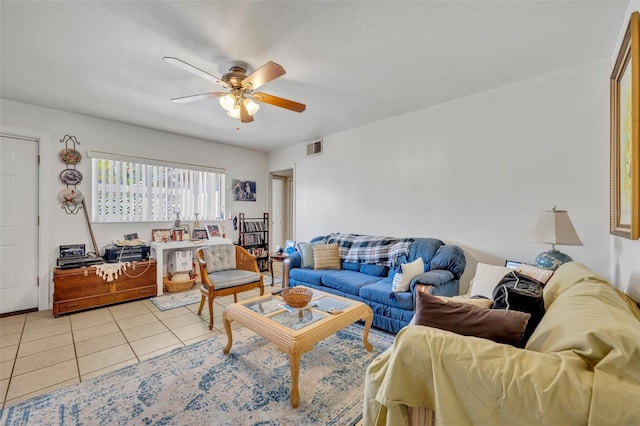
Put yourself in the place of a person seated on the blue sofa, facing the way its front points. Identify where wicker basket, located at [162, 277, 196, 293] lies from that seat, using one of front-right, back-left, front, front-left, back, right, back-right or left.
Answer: front-right

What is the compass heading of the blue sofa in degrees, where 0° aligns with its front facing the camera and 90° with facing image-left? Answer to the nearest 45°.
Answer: approximately 45°

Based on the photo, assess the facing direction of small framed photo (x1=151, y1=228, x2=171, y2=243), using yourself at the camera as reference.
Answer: facing the viewer

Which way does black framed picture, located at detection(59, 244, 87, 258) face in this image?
toward the camera

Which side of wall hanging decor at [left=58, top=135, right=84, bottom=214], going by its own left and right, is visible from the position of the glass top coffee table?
front

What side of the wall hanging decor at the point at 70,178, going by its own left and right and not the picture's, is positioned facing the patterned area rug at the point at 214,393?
front

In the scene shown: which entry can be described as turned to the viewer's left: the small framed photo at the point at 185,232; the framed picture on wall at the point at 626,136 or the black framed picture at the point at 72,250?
the framed picture on wall

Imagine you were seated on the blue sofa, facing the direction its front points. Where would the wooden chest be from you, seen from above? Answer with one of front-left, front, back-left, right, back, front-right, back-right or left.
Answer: front-right

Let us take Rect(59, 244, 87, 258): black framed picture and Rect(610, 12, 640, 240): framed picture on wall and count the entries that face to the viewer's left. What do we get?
1

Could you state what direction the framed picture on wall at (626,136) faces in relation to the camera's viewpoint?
facing to the left of the viewer

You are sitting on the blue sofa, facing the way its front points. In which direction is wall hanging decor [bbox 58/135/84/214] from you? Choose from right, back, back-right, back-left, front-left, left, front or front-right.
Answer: front-right

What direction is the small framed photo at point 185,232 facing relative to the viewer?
toward the camera
